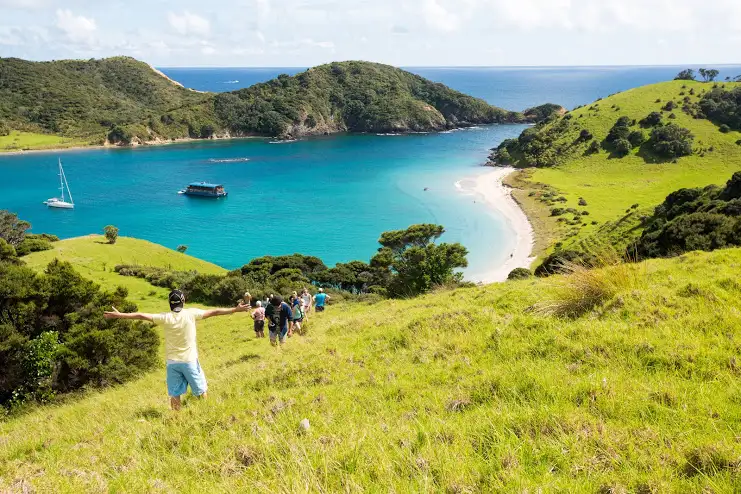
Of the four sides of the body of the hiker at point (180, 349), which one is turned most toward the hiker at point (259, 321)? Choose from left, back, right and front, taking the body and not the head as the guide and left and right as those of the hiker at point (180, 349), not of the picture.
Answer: front

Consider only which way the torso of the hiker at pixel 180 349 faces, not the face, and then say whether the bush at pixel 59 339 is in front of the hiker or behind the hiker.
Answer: in front

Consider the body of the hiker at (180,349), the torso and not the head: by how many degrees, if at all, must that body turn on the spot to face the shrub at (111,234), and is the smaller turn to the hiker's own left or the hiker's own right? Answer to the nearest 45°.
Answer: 0° — they already face it

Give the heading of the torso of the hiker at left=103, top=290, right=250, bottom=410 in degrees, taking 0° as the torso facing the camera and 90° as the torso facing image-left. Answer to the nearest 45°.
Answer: approximately 180°

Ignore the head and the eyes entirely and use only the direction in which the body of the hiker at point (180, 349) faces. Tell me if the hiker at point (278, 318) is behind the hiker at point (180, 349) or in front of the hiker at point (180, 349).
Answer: in front
